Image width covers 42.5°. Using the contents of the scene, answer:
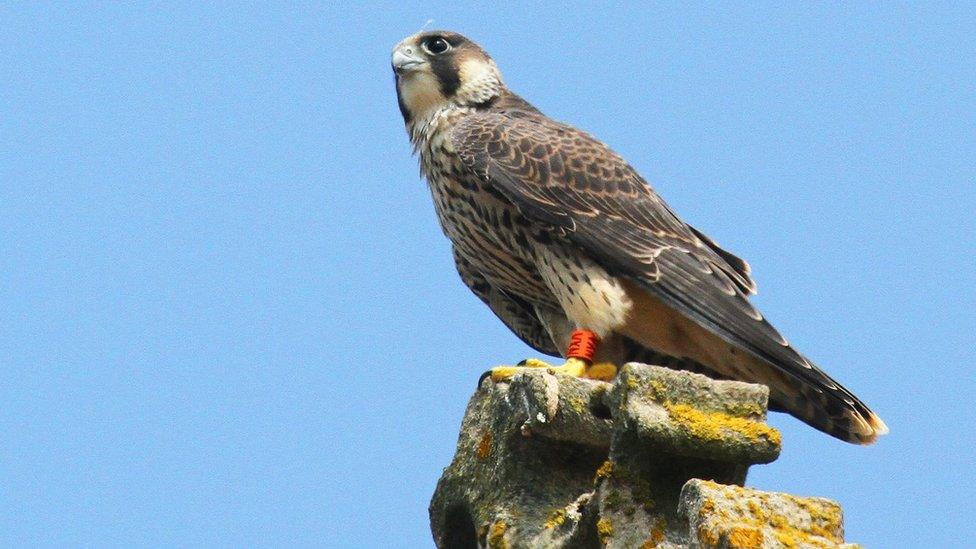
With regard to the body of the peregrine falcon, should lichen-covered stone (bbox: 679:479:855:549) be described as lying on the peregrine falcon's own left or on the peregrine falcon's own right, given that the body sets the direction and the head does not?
on the peregrine falcon's own left

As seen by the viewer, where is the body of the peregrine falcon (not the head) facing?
to the viewer's left
